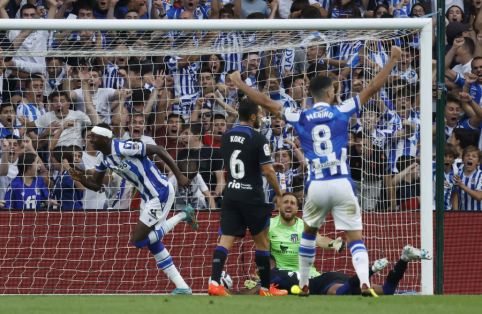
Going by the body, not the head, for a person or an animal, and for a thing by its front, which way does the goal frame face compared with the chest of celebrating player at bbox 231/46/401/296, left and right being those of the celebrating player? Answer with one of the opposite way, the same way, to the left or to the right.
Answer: the opposite way

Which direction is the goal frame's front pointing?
toward the camera

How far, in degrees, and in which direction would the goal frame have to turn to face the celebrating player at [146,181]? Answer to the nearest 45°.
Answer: approximately 90° to its right

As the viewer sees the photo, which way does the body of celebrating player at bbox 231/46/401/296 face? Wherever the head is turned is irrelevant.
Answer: away from the camera

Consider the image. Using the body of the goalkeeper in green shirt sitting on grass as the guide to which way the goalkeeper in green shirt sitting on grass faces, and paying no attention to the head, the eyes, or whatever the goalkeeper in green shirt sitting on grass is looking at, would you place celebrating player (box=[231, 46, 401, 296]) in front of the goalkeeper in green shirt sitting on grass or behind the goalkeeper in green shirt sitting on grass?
in front

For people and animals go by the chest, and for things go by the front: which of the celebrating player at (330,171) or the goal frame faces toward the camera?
the goal frame

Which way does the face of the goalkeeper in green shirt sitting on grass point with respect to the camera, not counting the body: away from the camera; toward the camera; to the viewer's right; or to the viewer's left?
toward the camera

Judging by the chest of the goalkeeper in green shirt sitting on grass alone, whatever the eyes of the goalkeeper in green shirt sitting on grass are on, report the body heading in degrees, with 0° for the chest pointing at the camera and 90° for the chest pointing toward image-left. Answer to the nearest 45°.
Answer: approximately 0°

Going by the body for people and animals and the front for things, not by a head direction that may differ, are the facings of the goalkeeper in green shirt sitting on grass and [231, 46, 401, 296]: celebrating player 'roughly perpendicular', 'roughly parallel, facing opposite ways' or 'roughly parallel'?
roughly parallel, facing opposite ways

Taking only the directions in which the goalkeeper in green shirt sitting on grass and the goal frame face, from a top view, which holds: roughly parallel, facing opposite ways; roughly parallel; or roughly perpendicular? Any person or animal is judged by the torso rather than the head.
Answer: roughly parallel

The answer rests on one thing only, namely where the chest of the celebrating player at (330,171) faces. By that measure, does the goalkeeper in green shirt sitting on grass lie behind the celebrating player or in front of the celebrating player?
in front

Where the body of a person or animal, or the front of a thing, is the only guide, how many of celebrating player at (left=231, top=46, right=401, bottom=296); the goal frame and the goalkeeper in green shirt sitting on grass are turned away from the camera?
1
